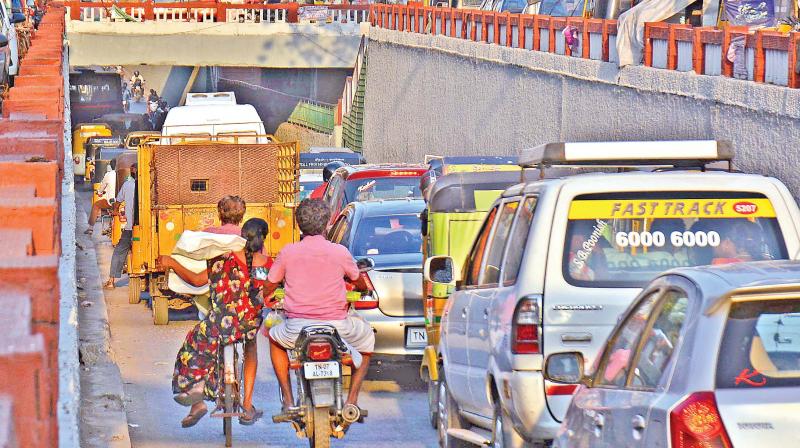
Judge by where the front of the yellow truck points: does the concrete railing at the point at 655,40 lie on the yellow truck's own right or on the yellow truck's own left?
on the yellow truck's own right

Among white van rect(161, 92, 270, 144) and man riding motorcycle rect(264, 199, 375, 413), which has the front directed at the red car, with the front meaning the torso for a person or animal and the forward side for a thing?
the man riding motorcycle

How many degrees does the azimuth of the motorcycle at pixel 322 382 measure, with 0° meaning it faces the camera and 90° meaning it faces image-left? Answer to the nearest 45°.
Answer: approximately 180°

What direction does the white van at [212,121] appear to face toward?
away from the camera

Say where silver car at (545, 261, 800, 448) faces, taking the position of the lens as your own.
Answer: facing away from the viewer and to the left of the viewer

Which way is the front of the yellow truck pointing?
away from the camera

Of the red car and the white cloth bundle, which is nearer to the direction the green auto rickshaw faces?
the red car

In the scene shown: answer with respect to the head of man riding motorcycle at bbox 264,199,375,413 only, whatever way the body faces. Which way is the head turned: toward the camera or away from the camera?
away from the camera

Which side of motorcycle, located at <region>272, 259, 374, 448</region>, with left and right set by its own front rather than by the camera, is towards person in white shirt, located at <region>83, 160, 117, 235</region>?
front

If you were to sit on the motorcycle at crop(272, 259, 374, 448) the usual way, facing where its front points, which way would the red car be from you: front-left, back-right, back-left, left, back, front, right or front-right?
front

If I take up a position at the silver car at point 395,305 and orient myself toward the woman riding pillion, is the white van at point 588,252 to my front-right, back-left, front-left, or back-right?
front-left

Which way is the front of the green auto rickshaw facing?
away from the camera

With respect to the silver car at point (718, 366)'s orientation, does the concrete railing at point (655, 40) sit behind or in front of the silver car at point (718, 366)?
in front

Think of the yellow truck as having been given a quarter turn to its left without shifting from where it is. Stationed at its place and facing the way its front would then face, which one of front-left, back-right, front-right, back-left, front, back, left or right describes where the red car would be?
back

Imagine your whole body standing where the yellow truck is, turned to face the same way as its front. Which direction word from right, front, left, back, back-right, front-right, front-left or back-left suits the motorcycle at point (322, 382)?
back

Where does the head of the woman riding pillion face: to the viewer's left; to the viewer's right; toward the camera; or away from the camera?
away from the camera

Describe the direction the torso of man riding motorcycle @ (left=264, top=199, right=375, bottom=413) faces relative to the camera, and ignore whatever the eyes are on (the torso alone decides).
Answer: away from the camera
